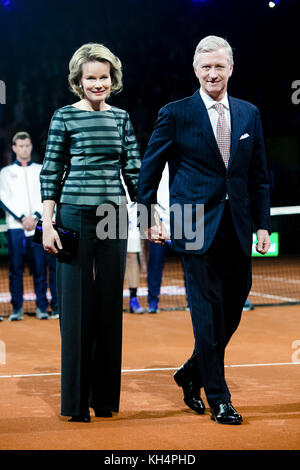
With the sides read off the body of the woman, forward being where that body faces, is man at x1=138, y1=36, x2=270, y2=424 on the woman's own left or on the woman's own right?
on the woman's own left

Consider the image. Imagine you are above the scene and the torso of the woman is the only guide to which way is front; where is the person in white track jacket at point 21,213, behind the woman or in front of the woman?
behind

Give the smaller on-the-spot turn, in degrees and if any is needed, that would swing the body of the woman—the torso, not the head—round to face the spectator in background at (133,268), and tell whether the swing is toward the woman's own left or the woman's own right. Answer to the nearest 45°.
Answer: approximately 180°

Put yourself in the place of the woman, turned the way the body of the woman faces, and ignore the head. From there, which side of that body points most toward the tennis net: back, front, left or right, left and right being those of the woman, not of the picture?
back

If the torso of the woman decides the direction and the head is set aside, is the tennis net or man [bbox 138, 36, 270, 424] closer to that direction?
the man

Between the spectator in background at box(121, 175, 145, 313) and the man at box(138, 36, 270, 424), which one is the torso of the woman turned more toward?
the man

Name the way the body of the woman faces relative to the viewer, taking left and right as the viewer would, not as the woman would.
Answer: facing the viewer

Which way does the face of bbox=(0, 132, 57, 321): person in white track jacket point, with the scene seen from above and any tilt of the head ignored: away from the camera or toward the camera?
toward the camera
